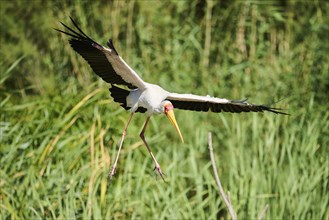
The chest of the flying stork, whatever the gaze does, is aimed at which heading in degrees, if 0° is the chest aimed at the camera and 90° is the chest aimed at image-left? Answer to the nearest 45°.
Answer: approximately 315°
